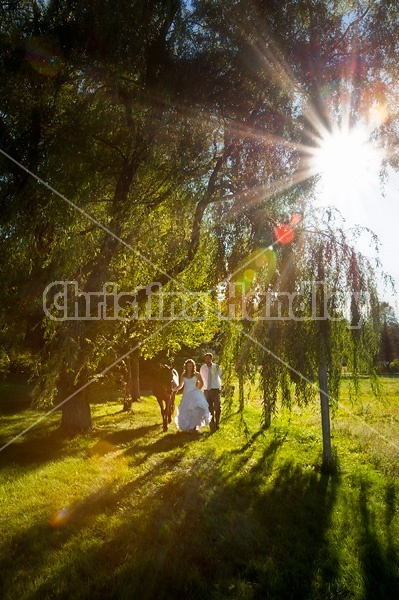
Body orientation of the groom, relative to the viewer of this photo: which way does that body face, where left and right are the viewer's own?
facing the viewer

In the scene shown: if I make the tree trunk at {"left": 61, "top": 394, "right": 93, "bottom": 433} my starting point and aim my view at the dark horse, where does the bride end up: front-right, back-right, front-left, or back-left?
front-right

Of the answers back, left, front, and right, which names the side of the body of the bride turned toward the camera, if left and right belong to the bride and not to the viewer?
front

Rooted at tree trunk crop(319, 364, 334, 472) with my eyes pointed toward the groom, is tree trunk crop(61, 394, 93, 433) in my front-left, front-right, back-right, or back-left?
front-left

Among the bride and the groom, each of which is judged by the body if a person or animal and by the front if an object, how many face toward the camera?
2

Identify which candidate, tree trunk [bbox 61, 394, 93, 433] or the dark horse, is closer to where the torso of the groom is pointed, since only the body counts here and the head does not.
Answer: the tree trunk

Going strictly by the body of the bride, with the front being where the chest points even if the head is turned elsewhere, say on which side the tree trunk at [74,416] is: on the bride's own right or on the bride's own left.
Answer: on the bride's own right

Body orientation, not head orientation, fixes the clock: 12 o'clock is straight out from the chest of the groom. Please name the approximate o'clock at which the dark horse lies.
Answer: The dark horse is roughly at 4 o'clock from the groom.

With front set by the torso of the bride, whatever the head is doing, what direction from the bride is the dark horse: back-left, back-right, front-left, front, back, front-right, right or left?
back-right

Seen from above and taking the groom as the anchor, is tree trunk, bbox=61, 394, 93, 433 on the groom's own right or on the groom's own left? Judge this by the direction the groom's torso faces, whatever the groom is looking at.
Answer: on the groom's own right
